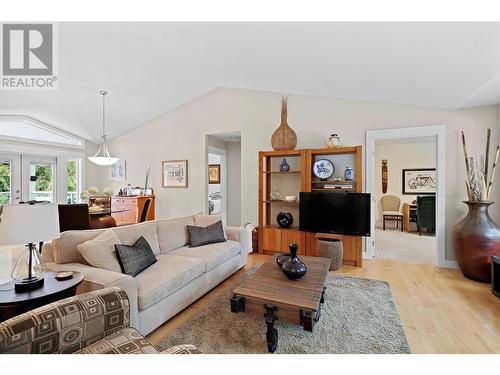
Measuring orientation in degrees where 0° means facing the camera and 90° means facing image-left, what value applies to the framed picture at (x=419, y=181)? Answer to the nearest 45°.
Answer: approximately 0°

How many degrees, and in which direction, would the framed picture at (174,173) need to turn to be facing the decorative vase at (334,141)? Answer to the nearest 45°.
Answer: approximately 45° to its left

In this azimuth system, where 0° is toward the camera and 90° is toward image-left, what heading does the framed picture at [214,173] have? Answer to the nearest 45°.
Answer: approximately 0°

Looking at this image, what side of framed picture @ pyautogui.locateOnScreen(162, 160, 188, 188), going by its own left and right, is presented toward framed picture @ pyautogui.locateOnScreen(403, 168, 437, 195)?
left

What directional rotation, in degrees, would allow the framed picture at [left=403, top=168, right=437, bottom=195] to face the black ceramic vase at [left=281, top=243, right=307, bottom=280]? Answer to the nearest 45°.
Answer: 0° — it already faces it

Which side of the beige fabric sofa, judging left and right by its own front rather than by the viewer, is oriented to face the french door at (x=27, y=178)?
back

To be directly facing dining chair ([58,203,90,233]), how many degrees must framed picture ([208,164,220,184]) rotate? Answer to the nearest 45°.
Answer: approximately 45° to its right

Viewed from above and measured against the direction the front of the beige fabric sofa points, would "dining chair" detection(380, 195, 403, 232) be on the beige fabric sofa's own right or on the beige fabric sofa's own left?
on the beige fabric sofa's own left

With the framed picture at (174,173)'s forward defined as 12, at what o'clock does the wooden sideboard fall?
The wooden sideboard is roughly at 3 o'clock from the framed picture.
